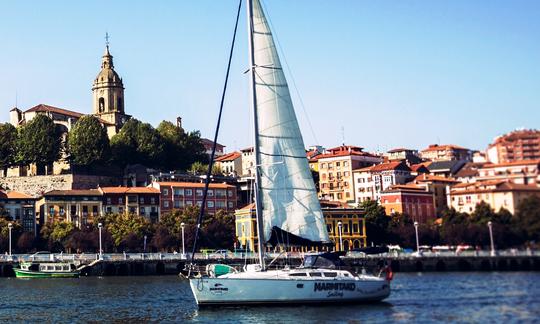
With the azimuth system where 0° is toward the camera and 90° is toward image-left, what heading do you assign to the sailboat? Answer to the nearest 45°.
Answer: approximately 90°
